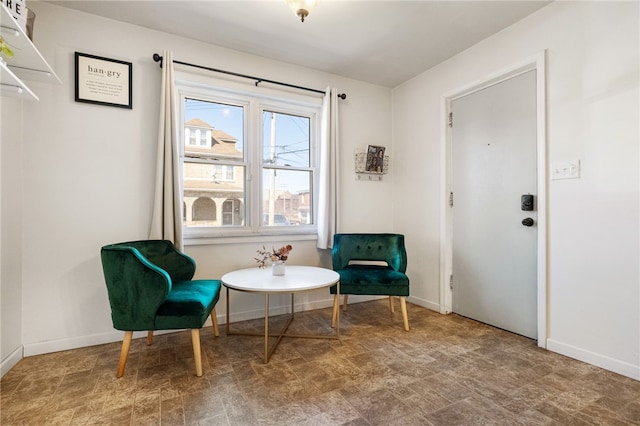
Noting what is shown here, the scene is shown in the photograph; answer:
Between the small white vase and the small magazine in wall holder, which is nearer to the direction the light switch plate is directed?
the small white vase

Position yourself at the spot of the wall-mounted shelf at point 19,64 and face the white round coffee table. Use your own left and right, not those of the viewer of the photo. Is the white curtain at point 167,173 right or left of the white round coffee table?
left

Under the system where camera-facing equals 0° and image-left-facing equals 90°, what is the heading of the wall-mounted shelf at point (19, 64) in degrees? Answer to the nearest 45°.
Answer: approximately 270°

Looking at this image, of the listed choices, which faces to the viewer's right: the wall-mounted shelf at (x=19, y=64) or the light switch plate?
the wall-mounted shelf

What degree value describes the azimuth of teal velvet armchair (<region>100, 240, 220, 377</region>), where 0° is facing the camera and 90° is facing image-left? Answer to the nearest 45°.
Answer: approximately 270°

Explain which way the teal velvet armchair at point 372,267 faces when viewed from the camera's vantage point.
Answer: facing the viewer

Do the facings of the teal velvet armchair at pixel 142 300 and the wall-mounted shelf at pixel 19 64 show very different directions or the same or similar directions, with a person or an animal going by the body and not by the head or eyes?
same or similar directions

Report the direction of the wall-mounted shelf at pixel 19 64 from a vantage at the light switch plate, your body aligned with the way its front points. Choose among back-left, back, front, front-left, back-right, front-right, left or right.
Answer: front-right

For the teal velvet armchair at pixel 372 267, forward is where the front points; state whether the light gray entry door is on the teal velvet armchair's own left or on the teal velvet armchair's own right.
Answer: on the teal velvet armchair's own left
